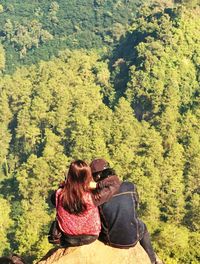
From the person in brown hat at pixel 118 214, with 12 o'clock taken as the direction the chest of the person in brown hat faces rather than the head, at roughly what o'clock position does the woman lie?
The woman is roughly at 8 o'clock from the person in brown hat.

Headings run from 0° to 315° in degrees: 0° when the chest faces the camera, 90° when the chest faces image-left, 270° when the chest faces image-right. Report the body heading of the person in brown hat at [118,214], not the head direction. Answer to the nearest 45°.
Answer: approximately 180°

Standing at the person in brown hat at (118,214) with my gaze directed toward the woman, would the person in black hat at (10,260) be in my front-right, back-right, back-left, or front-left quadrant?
front-left

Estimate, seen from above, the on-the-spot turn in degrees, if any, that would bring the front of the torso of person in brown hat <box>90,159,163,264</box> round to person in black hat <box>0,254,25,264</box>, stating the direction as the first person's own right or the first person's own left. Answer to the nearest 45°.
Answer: approximately 135° to the first person's own left

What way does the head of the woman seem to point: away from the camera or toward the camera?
away from the camera
